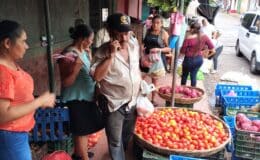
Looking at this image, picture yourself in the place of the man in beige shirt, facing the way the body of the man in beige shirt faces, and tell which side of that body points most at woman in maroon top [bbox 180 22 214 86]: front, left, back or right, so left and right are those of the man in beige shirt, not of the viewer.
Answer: left

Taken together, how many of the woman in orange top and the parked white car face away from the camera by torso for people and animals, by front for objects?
0

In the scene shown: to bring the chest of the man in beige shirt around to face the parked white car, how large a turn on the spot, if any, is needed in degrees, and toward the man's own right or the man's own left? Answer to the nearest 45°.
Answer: approximately 90° to the man's own left

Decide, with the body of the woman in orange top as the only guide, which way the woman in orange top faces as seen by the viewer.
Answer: to the viewer's right

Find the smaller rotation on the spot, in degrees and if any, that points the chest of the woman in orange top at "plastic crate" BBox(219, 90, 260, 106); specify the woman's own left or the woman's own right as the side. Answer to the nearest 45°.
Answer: approximately 45° to the woman's own left

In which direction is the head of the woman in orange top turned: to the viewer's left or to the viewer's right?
to the viewer's right

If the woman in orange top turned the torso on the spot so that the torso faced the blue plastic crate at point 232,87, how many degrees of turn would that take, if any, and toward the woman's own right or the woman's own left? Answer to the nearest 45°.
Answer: approximately 45° to the woman's own left

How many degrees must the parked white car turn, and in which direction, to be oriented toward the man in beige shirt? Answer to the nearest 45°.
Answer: approximately 45° to its right

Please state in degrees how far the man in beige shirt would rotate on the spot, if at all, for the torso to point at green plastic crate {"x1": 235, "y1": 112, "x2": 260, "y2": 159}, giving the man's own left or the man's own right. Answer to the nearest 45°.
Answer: approximately 45° to the man's own left

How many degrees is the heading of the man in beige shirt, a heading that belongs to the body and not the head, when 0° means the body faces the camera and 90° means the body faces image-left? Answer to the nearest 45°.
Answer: approximately 315°

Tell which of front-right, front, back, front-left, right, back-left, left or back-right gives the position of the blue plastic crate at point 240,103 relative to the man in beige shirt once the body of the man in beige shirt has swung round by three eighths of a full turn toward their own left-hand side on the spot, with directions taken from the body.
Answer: front-right
